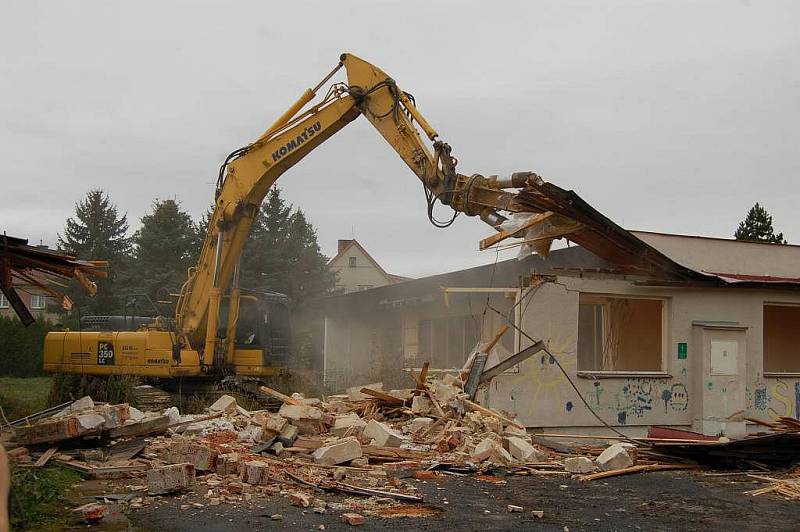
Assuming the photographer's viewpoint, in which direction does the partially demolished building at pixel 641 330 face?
facing the viewer

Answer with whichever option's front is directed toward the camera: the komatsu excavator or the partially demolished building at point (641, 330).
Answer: the partially demolished building

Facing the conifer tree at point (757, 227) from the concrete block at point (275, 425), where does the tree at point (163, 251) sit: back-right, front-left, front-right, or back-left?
front-left

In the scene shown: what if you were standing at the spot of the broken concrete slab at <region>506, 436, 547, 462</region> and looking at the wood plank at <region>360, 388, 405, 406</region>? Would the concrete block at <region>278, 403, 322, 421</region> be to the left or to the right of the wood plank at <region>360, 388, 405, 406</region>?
left

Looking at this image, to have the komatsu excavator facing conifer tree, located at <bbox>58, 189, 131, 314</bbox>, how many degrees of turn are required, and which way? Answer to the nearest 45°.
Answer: approximately 90° to its left

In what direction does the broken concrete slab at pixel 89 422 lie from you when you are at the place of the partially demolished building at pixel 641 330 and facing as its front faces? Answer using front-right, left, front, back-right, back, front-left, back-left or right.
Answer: front-right

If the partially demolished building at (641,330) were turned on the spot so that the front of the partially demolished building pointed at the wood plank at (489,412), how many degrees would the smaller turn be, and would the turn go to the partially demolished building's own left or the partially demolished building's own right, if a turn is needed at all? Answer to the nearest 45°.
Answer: approximately 45° to the partially demolished building's own right

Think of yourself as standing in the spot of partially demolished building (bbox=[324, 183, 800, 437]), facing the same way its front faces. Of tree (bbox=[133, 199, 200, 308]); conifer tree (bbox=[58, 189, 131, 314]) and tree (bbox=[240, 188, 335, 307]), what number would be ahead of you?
0

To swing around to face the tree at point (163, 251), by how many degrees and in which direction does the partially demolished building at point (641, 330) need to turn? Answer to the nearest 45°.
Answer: approximately 135° to its right

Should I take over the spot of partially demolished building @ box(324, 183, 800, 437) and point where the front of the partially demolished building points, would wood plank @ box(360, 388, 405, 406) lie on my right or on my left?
on my right

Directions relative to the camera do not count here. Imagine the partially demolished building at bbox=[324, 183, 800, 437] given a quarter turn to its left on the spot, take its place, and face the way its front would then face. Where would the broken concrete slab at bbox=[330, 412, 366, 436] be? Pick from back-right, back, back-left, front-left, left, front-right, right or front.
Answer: back-right

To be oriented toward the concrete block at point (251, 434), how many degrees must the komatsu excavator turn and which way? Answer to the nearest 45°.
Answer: approximately 90° to its right

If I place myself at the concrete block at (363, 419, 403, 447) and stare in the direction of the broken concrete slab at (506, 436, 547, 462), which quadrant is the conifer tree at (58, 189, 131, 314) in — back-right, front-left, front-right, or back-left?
back-left

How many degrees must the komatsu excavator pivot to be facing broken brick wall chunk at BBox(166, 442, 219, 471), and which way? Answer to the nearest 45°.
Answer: approximately 90° to its right

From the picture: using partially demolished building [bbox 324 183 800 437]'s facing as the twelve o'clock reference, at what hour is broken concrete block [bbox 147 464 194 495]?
The broken concrete block is roughly at 1 o'clock from the partially demolished building.

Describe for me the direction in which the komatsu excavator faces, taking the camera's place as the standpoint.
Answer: facing to the right of the viewer

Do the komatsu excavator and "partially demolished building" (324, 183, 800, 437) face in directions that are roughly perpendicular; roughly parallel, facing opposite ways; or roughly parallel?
roughly perpendicular

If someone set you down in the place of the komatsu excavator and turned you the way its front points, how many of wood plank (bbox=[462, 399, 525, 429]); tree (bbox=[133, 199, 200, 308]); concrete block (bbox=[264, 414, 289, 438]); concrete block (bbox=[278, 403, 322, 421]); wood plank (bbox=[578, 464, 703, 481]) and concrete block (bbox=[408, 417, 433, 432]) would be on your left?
1

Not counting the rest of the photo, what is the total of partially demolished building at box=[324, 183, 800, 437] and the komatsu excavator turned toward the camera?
1
